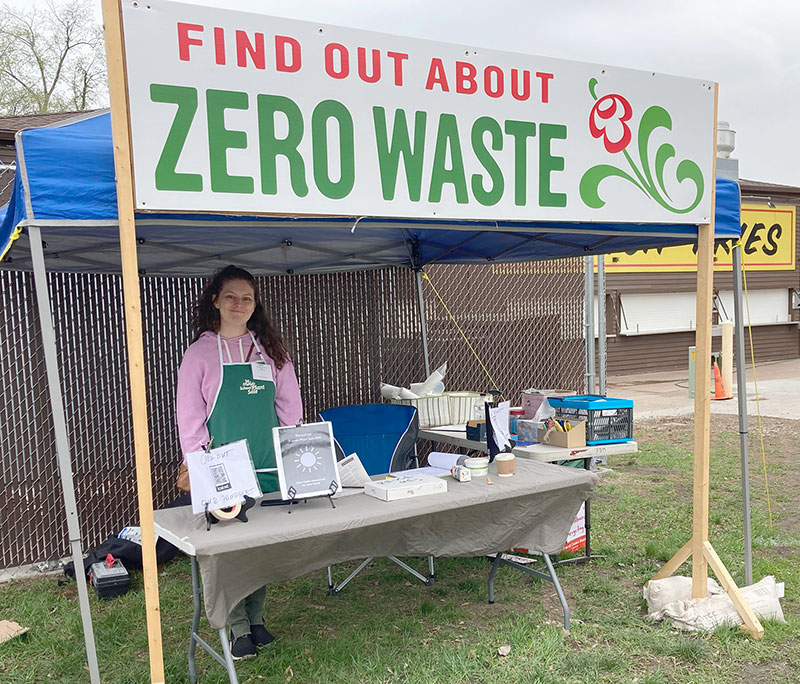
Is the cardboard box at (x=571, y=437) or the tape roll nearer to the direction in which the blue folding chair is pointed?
the tape roll

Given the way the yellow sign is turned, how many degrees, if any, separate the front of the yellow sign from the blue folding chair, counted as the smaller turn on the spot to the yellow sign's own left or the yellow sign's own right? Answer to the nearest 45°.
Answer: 0° — it already faces it

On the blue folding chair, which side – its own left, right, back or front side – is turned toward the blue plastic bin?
left

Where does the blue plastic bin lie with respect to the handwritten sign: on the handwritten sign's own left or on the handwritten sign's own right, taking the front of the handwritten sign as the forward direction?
on the handwritten sign's own left

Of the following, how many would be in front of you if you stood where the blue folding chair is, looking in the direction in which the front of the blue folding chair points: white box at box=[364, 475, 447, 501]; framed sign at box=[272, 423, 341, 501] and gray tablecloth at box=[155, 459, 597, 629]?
3

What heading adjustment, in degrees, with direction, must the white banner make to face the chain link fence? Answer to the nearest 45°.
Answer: approximately 180°
